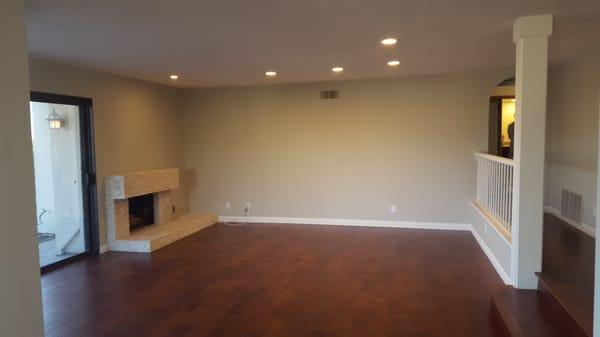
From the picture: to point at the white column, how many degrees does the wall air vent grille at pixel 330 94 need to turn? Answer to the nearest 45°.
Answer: approximately 45° to its left

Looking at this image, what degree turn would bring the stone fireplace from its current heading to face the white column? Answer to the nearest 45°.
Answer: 0° — it already faces it

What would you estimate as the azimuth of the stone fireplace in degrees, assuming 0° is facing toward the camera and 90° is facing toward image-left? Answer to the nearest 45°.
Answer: approximately 315°

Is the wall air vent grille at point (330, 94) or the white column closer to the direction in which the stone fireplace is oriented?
the white column

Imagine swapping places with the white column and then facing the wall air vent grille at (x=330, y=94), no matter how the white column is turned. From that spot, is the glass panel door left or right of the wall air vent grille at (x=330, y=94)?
left

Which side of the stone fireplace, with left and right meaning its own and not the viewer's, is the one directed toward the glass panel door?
right

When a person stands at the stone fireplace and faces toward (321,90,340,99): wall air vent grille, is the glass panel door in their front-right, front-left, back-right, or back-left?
back-right

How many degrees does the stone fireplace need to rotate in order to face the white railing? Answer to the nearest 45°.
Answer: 0° — it already faces it

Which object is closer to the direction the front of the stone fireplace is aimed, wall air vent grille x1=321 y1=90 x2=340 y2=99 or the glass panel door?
the wall air vent grille

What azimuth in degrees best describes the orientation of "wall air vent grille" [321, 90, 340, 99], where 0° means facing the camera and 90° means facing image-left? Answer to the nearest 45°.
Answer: approximately 0°

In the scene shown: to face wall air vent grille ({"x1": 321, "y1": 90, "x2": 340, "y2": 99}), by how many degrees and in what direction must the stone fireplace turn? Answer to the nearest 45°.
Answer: approximately 45° to its left

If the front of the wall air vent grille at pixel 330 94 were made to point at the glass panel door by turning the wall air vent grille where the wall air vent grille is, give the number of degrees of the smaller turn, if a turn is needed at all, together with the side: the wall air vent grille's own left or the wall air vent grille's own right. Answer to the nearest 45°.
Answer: approximately 45° to the wall air vent grille's own right
